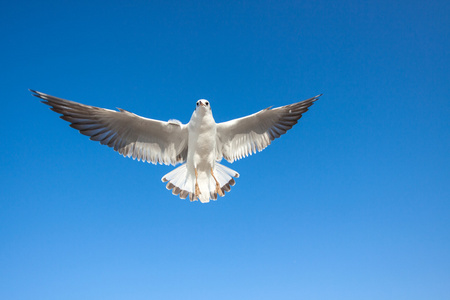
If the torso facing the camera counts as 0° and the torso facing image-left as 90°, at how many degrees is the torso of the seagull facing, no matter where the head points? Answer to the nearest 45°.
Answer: approximately 0°
